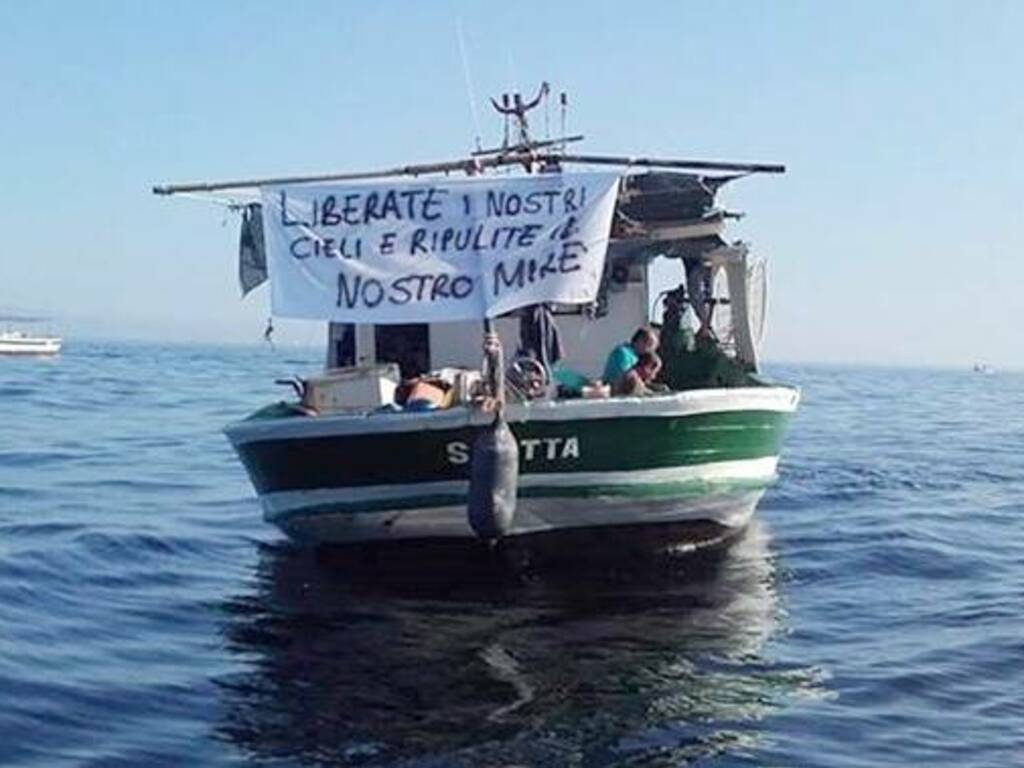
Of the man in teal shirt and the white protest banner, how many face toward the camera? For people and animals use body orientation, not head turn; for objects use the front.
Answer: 1

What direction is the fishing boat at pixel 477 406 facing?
away from the camera

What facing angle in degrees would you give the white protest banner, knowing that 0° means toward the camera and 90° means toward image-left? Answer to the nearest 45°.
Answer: approximately 0°

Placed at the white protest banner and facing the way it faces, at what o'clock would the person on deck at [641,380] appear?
The person on deck is roughly at 9 o'clock from the white protest banner.

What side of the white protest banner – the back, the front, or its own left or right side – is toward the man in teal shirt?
left
